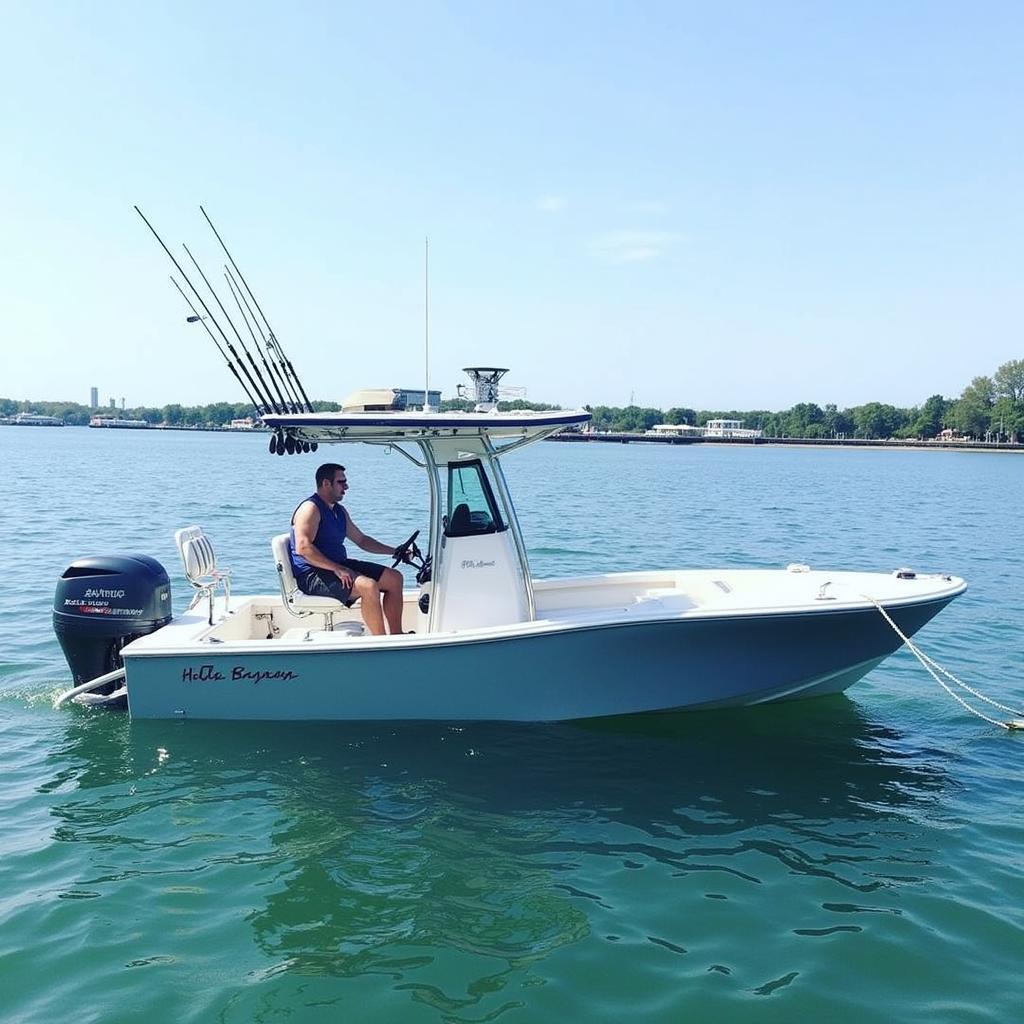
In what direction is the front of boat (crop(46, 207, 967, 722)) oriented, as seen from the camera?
facing to the right of the viewer

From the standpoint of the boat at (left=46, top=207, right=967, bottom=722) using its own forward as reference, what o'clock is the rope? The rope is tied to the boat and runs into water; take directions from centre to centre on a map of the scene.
The rope is roughly at 12 o'clock from the boat.
